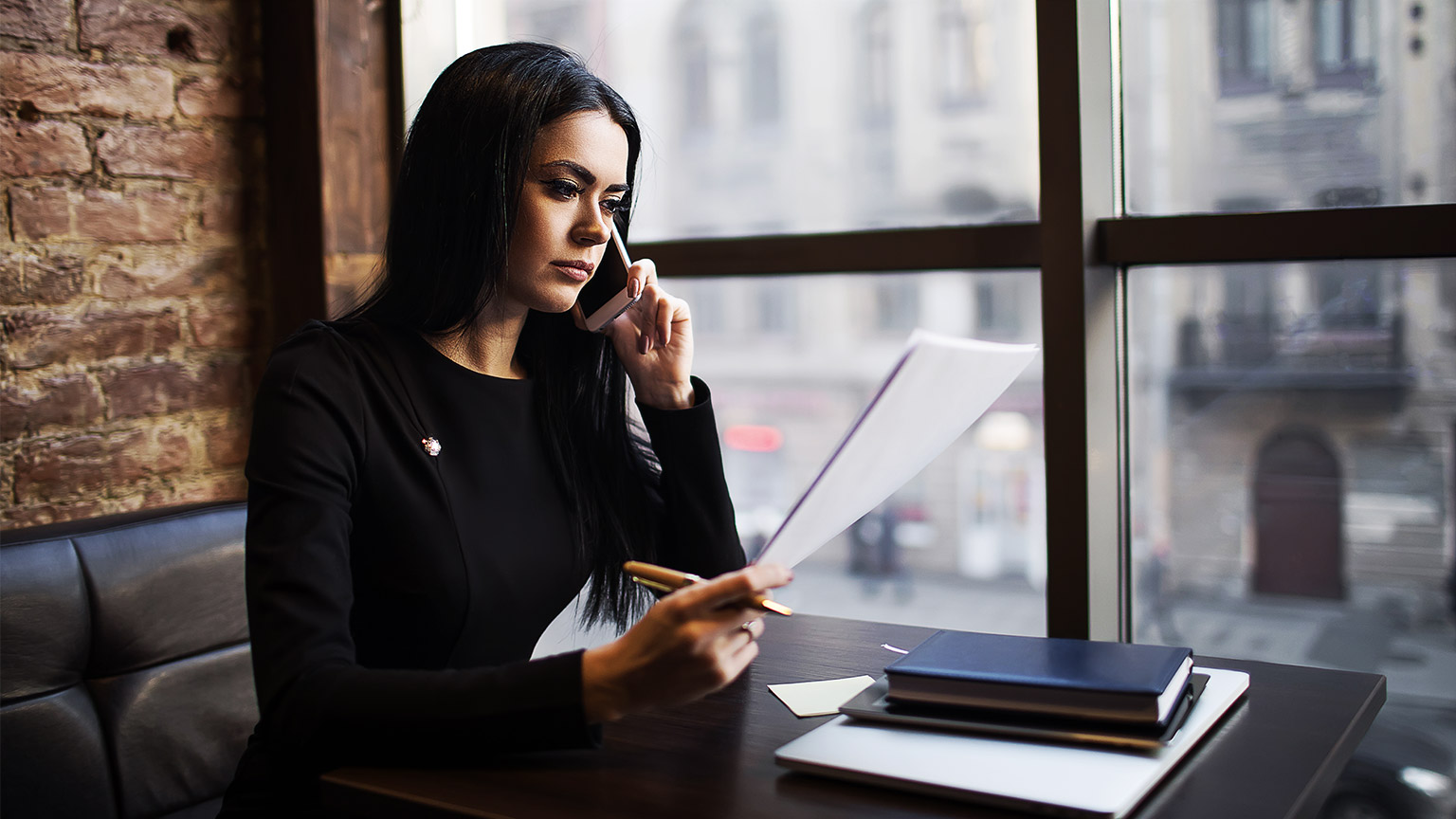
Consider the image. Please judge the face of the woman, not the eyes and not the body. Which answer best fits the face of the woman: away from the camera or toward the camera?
toward the camera

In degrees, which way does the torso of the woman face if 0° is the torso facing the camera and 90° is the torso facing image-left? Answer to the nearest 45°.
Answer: approximately 315°
